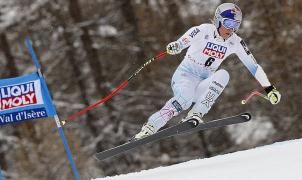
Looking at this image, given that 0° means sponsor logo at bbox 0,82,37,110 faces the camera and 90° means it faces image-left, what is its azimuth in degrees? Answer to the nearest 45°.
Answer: approximately 0°

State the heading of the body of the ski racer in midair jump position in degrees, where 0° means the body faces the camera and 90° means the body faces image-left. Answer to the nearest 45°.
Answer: approximately 315°

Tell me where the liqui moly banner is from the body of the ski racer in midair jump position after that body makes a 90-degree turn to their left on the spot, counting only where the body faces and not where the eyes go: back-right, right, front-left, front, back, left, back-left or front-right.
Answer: back-left

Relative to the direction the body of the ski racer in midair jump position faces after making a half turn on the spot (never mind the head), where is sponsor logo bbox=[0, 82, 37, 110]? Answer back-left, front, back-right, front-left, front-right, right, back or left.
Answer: front-left
